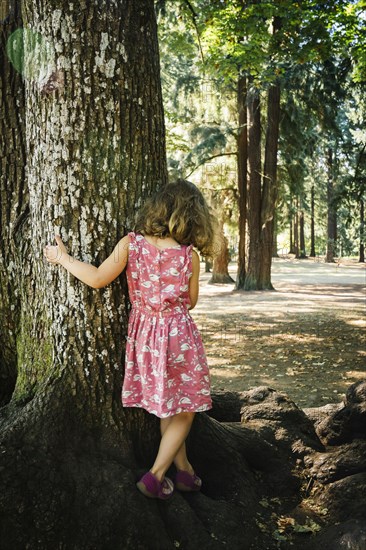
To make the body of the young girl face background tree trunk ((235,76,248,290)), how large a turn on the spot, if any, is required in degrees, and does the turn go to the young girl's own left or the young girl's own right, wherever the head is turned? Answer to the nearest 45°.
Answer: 0° — they already face it

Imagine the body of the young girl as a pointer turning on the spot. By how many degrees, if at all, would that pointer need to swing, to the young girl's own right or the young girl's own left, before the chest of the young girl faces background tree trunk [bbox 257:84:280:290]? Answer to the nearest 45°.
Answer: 0° — they already face it

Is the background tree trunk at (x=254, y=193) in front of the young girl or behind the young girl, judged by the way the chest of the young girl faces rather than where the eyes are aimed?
in front

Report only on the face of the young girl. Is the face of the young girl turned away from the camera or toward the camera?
away from the camera

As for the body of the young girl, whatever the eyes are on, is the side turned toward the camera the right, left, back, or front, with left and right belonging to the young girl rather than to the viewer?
back
